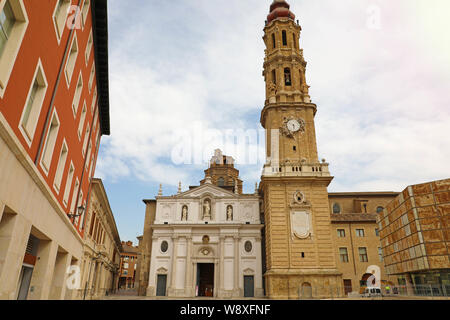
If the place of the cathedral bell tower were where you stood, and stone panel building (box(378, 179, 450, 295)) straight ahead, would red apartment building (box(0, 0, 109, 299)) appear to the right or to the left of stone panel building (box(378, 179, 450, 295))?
right

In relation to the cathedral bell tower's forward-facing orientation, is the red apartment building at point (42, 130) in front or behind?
in front

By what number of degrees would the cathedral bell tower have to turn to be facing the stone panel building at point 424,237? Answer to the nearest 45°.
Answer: approximately 45° to its left

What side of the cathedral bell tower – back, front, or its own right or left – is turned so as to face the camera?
front
